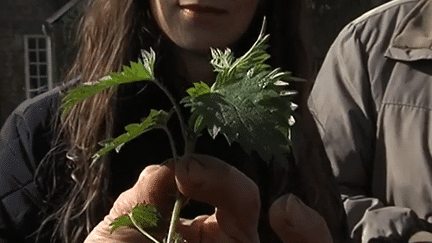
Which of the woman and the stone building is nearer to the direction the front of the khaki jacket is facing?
the woman

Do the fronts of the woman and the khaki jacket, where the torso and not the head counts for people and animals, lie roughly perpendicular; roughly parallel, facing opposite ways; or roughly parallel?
roughly parallel

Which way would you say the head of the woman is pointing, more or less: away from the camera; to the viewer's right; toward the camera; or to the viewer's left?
toward the camera

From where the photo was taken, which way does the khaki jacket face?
toward the camera

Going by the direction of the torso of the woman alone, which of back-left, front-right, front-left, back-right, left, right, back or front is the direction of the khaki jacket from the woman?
back-left

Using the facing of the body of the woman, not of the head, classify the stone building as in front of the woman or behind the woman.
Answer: behind

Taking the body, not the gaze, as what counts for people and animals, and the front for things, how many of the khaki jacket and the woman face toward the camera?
2

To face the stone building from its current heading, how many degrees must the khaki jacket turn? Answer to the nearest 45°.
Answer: approximately 135° to its right

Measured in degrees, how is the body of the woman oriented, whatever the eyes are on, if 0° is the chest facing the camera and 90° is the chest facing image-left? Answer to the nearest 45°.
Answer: approximately 0°
